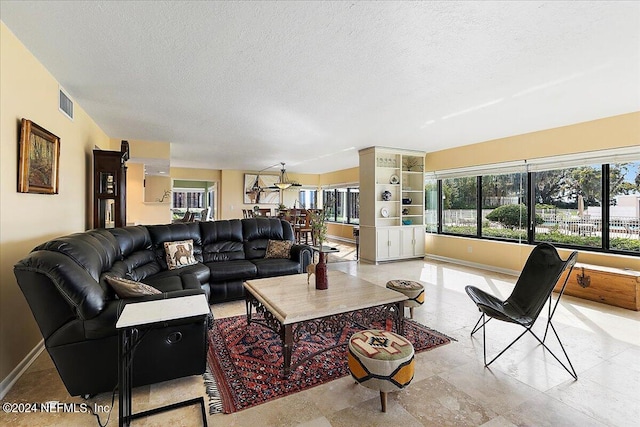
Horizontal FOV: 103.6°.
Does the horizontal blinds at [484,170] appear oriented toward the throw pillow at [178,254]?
yes

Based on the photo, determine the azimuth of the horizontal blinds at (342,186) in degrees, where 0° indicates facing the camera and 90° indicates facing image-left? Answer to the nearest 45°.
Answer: approximately 45°

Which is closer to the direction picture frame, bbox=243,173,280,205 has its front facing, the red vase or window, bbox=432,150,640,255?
the red vase

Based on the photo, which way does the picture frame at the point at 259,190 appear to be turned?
toward the camera

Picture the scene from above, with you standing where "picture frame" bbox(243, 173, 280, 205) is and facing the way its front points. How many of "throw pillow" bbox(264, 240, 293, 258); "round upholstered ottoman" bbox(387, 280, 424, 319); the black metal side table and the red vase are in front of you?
4

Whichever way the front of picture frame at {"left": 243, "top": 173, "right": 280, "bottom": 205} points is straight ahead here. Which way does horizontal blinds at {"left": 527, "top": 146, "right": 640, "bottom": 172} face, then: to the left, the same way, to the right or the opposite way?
to the right

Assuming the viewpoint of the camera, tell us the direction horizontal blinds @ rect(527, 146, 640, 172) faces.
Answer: facing the viewer and to the left of the viewer

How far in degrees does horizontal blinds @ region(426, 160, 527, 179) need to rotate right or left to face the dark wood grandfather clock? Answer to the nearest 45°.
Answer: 0° — it already faces it

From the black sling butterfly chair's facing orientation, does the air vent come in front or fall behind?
in front

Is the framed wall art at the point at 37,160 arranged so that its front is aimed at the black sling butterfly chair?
yes

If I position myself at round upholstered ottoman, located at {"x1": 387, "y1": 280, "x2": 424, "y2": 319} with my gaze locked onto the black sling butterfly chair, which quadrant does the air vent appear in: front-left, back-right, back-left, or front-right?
back-right

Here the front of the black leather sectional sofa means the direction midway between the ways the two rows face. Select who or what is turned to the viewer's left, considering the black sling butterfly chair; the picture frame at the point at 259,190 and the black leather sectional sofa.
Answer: the black sling butterfly chair

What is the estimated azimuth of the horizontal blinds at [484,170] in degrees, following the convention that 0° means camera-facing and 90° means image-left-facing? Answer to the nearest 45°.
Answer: approximately 45°

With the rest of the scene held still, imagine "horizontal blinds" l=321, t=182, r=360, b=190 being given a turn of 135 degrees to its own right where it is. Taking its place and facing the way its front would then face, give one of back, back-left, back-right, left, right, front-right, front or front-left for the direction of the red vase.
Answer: back

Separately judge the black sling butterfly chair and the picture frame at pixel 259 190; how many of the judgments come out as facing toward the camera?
1
